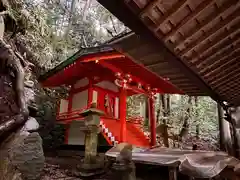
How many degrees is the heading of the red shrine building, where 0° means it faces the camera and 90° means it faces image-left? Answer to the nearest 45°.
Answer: approximately 315°

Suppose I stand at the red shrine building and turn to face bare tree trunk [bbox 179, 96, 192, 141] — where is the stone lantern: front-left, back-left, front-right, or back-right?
back-right

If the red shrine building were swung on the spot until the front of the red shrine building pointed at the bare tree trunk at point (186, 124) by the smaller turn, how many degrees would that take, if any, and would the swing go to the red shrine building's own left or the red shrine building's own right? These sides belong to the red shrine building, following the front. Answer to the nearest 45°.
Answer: approximately 90° to the red shrine building's own left

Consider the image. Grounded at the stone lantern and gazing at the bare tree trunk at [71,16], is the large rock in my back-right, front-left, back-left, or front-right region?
back-left

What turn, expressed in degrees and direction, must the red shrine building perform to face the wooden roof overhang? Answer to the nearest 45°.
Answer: approximately 45° to its right
